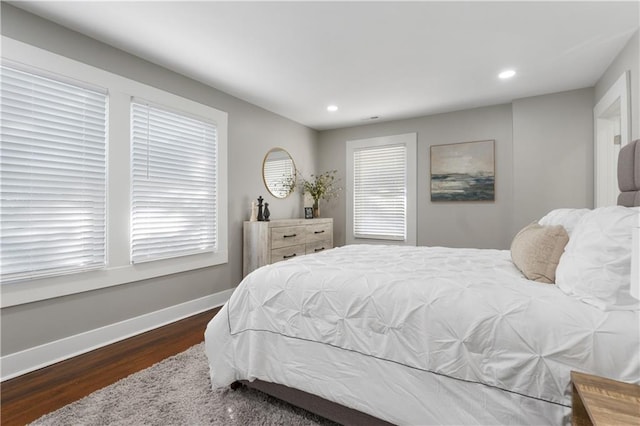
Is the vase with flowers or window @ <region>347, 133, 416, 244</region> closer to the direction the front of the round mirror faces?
the window

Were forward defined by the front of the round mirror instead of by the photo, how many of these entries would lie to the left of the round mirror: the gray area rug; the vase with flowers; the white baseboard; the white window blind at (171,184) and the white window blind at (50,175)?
1

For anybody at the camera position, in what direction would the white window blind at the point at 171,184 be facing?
facing the viewer and to the right of the viewer

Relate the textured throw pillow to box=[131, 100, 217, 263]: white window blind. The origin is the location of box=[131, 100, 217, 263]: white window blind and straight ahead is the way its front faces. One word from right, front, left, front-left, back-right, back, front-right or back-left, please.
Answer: front

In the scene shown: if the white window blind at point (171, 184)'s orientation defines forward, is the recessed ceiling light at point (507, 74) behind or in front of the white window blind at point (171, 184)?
in front

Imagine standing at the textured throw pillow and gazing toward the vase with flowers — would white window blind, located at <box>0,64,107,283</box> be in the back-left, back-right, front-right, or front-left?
front-left

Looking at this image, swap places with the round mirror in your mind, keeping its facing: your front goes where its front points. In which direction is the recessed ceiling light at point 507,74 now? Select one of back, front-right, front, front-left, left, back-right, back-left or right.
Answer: front

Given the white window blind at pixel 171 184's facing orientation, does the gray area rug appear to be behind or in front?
in front

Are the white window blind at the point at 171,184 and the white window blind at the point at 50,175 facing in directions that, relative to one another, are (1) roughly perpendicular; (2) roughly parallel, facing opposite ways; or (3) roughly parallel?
roughly parallel

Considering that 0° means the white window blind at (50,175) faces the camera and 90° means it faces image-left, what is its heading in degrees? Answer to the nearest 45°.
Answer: approximately 315°

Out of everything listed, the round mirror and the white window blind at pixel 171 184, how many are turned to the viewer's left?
0

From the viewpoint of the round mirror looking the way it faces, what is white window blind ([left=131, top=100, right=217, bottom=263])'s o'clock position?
The white window blind is roughly at 3 o'clock from the round mirror.

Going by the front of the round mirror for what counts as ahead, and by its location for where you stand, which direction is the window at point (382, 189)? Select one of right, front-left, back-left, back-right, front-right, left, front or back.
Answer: front-left

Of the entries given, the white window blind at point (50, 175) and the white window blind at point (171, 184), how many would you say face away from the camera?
0

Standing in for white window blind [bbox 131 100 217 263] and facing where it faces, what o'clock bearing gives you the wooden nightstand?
The wooden nightstand is roughly at 1 o'clock from the white window blind.
